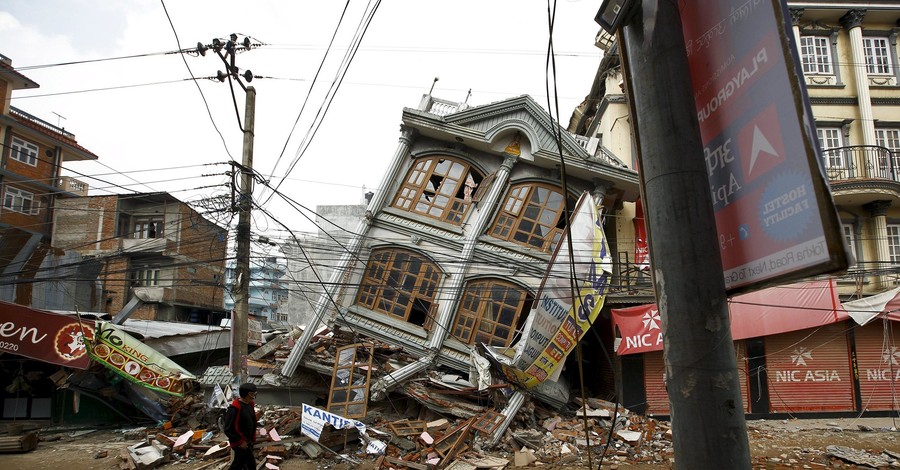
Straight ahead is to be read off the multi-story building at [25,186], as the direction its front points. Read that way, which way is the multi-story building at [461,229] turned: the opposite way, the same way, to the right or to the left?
to the right

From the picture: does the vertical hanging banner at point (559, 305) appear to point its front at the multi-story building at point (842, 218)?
no

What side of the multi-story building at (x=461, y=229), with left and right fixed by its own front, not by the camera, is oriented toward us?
front

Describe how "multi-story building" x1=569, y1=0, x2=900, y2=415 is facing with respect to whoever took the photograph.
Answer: facing the viewer

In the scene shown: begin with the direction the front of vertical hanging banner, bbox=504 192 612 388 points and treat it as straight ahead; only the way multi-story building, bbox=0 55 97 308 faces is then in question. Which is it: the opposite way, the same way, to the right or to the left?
to the left

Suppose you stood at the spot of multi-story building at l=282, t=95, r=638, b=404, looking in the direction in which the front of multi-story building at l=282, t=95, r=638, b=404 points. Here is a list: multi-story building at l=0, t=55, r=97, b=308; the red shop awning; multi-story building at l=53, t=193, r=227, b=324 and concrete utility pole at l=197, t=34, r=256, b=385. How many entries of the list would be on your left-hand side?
1

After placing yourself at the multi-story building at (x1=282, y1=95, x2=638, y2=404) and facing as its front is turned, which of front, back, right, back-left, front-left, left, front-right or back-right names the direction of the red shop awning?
left

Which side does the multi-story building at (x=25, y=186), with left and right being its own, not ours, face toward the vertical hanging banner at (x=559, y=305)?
front

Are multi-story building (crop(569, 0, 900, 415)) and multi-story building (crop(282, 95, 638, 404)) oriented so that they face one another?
no

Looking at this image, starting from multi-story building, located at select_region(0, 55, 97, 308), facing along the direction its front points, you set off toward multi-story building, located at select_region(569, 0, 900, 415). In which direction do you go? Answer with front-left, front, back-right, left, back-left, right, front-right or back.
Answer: front

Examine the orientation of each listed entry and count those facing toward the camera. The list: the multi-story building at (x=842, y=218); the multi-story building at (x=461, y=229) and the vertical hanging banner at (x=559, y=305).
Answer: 3

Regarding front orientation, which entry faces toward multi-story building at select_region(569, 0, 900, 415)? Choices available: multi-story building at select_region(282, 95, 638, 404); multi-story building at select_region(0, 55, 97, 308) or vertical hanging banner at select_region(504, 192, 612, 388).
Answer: multi-story building at select_region(0, 55, 97, 308)

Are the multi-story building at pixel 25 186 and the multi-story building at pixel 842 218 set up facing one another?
no

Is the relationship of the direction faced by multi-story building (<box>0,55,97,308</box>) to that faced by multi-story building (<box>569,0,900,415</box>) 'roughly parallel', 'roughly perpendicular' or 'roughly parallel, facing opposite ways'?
roughly perpendicular

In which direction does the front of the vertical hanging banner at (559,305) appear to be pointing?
toward the camera

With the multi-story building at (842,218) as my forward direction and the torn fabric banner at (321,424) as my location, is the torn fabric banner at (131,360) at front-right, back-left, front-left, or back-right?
back-left

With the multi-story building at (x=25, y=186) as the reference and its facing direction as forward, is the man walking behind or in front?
in front

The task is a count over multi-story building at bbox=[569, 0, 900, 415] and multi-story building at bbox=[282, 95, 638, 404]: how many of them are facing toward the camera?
2

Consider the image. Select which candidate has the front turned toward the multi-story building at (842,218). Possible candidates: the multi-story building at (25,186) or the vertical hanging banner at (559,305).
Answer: the multi-story building at (25,186)

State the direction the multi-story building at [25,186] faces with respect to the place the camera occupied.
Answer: facing the viewer and to the right of the viewer
